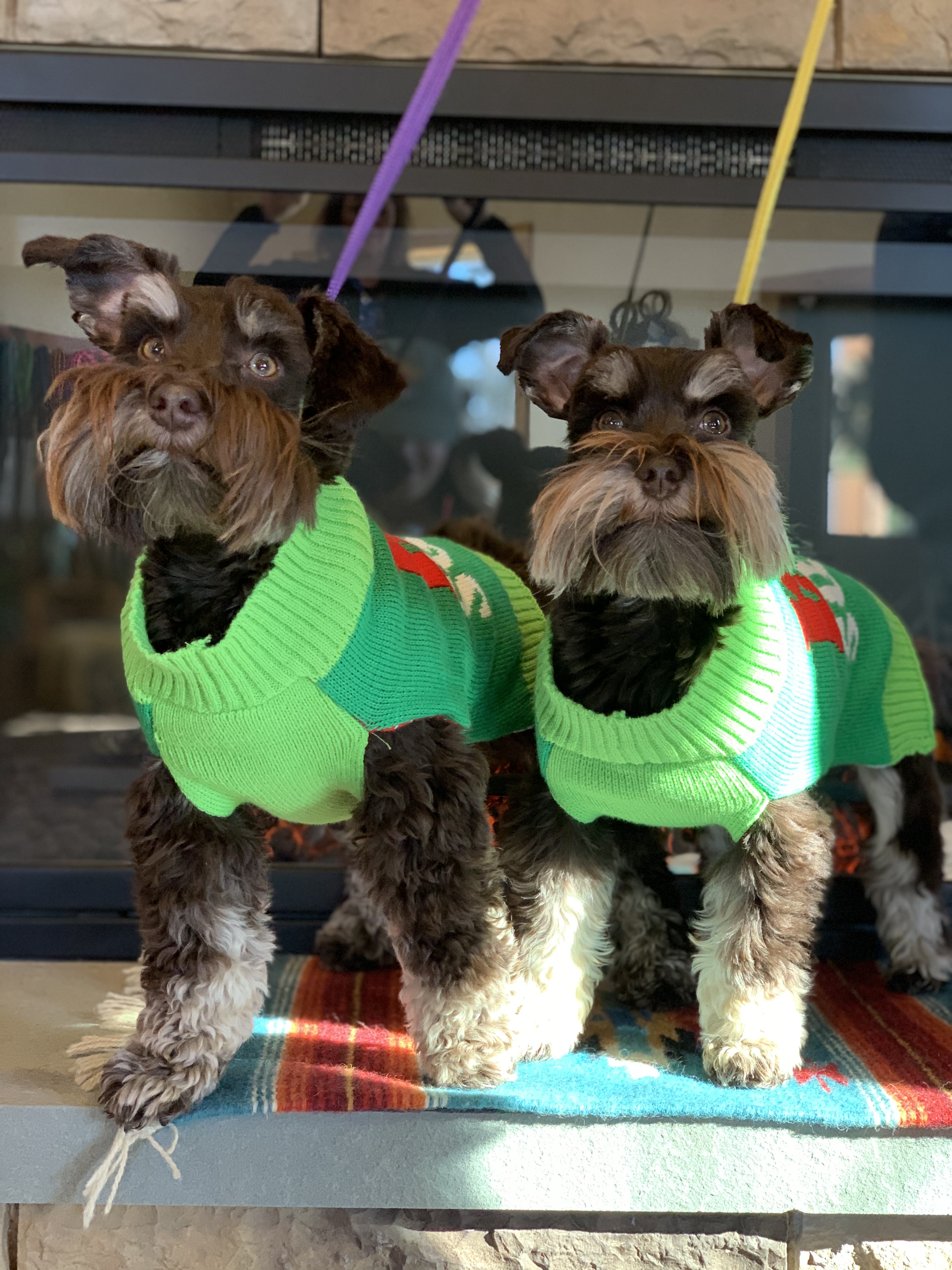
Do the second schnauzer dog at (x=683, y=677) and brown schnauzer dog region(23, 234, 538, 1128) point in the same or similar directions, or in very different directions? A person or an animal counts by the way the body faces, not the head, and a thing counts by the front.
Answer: same or similar directions

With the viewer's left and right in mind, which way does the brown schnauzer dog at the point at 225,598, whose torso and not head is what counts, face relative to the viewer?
facing the viewer and to the left of the viewer

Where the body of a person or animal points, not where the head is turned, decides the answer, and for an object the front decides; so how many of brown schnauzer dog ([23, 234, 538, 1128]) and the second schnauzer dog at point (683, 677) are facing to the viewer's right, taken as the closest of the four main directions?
0

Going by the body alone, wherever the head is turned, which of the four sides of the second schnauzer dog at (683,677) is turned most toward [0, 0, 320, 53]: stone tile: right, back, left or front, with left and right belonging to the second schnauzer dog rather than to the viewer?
right

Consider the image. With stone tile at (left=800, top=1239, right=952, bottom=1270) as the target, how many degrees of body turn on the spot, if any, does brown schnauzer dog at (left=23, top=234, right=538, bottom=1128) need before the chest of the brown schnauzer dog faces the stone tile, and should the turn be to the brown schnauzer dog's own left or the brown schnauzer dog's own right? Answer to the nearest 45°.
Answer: approximately 135° to the brown schnauzer dog's own left
